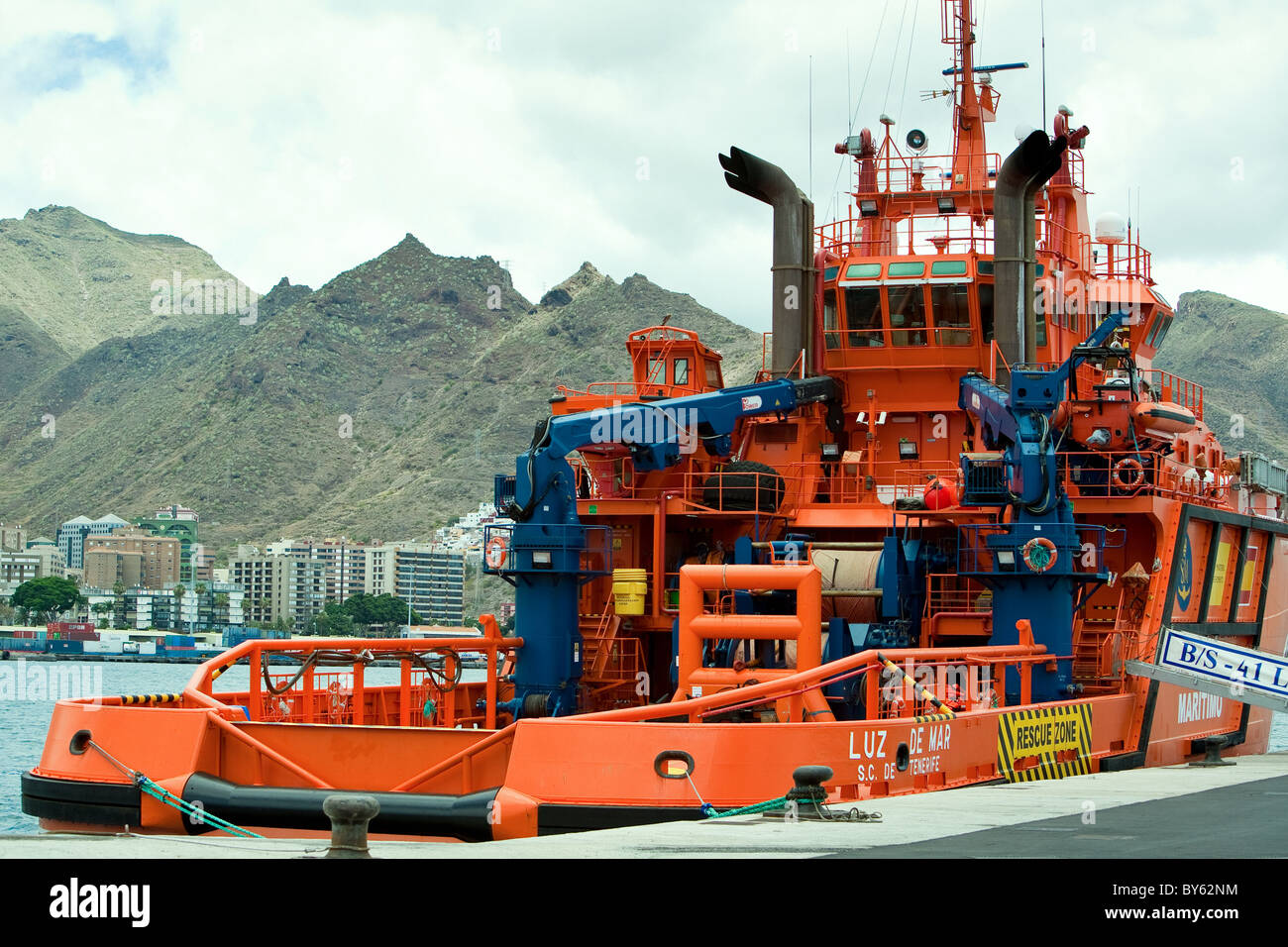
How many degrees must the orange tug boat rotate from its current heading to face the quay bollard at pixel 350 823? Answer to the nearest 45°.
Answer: approximately 135° to its right

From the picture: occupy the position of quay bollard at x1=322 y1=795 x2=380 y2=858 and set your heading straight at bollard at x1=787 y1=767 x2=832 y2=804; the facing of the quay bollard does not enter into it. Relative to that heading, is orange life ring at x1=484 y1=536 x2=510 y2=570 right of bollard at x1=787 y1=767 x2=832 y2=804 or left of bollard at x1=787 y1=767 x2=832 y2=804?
left

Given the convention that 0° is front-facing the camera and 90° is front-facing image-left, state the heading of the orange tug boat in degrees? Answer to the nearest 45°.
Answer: approximately 225°

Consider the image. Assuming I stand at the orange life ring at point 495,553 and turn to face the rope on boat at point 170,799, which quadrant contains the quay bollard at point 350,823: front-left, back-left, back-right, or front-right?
front-left
